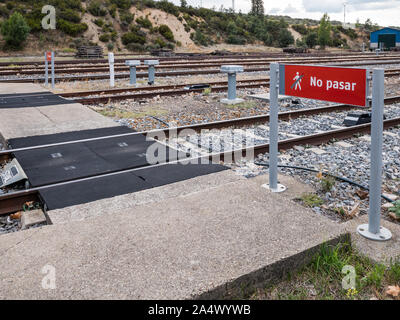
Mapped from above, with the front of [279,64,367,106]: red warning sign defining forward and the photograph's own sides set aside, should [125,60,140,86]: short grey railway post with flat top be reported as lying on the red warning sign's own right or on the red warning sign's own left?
on the red warning sign's own right

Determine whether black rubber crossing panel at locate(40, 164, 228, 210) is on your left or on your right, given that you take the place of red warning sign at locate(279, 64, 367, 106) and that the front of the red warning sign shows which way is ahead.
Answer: on your right

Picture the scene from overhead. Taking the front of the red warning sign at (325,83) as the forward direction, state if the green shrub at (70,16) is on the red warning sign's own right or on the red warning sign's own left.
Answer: on the red warning sign's own right

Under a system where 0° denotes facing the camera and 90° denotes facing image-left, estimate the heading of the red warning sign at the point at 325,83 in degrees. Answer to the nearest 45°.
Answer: approximately 45°

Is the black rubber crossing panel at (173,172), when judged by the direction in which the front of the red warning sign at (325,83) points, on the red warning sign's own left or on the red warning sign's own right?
on the red warning sign's own right

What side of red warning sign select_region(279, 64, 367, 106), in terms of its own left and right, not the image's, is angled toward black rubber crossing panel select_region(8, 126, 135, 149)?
right

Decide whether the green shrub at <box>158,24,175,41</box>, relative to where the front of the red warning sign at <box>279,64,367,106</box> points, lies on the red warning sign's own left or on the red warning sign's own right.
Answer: on the red warning sign's own right
